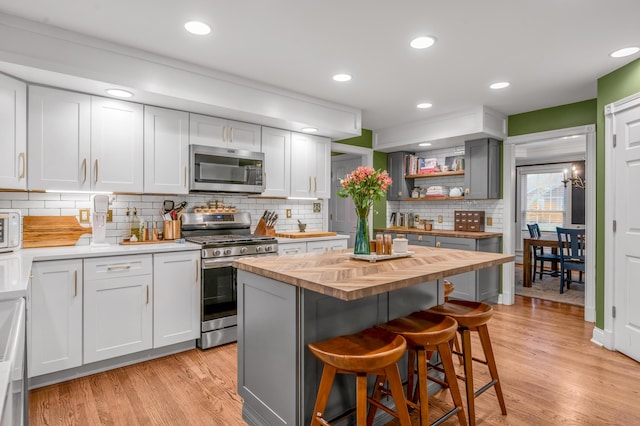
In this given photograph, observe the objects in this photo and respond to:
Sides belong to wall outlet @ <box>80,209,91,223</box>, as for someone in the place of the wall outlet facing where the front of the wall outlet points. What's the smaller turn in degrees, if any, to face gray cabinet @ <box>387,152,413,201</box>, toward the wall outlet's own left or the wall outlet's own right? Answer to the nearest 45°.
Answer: approximately 90° to the wall outlet's own left

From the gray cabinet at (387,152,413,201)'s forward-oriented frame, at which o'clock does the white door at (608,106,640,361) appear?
The white door is roughly at 9 o'clock from the gray cabinet.

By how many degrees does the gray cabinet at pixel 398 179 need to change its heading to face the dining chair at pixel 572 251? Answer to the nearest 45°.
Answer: approximately 135° to its left

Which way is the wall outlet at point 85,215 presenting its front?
toward the camera

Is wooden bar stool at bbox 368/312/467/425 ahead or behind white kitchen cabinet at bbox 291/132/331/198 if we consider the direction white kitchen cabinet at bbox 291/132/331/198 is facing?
ahead

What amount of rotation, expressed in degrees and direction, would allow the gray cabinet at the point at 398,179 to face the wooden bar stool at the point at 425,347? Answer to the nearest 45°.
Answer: approximately 45° to its left

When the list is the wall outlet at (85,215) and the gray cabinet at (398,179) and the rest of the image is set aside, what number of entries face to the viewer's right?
0

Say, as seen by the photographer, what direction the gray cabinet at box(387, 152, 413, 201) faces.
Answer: facing the viewer and to the left of the viewer

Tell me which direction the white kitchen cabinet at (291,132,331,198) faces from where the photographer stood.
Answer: facing the viewer and to the right of the viewer

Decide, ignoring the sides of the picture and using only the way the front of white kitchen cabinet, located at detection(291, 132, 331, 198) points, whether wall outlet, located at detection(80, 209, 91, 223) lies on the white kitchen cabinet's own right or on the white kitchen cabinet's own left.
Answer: on the white kitchen cabinet's own right

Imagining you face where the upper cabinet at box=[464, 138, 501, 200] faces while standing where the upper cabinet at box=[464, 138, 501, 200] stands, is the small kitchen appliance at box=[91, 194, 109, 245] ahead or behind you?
ahead

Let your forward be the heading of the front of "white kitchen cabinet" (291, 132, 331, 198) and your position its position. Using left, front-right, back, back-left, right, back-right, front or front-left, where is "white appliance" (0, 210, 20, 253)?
right
